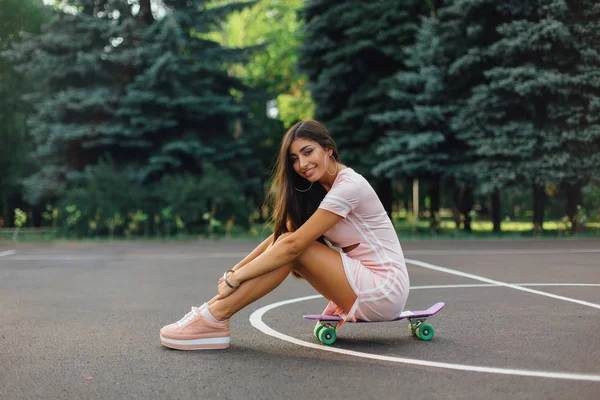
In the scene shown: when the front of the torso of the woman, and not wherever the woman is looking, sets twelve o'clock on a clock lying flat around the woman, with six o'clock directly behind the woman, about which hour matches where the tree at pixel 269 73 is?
The tree is roughly at 3 o'clock from the woman.

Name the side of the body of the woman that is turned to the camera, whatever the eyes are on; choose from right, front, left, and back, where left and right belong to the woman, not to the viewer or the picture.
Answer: left

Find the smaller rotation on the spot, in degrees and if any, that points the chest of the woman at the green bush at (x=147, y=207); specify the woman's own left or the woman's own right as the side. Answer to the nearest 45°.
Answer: approximately 90° to the woman's own right

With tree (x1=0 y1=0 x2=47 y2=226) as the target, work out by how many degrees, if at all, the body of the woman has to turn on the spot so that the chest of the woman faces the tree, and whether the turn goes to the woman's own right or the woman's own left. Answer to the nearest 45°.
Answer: approximately 45° to the woman's own right

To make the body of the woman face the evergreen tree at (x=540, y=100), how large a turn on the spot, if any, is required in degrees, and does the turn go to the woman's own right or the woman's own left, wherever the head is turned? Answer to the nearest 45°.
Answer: approximately 135° to the woman's own right

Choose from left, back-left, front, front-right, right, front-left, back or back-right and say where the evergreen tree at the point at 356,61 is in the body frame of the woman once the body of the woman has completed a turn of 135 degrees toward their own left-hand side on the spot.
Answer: back-left

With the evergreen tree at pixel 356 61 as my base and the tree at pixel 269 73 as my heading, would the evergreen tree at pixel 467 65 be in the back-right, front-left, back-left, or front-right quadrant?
back-right
